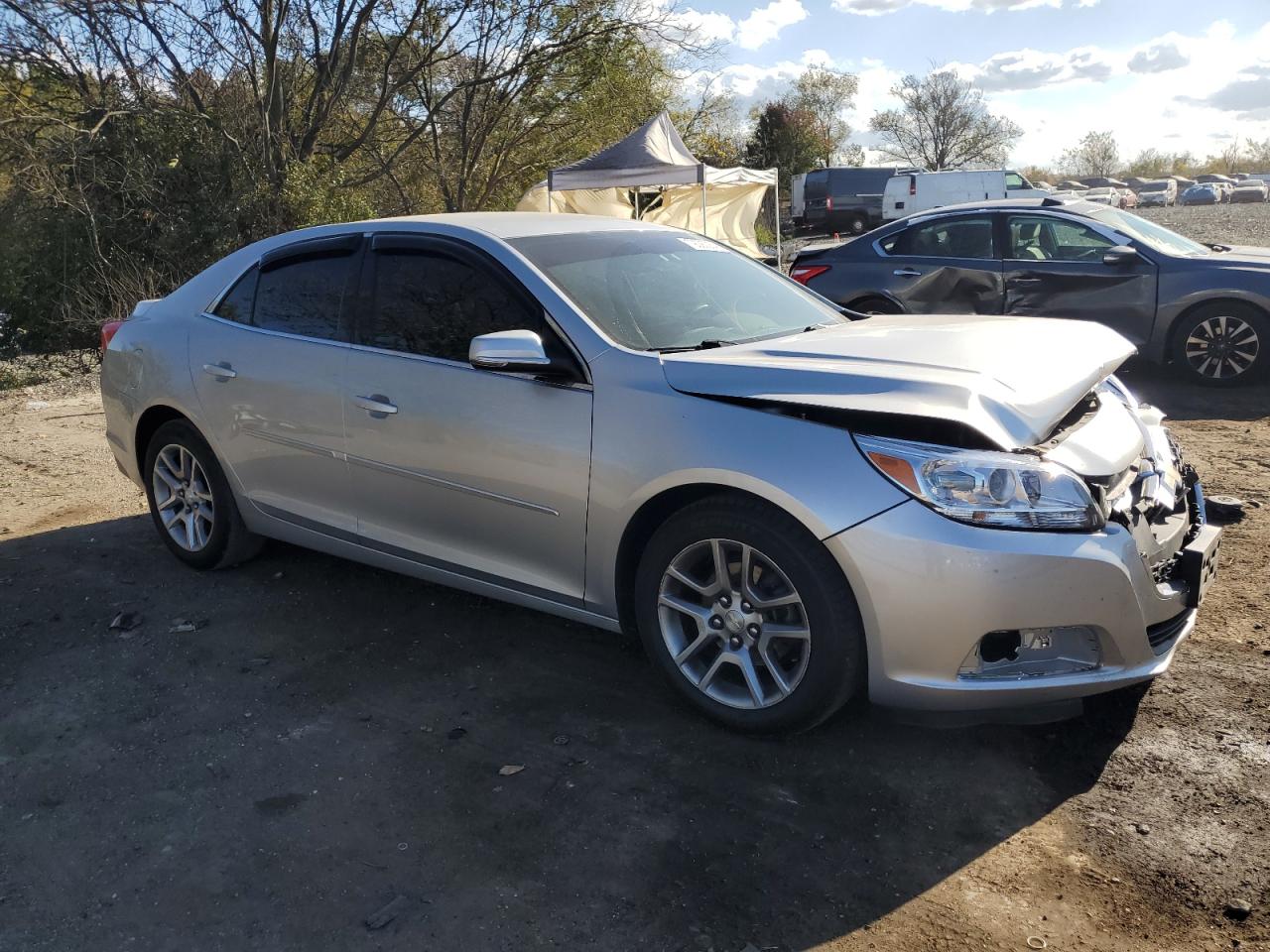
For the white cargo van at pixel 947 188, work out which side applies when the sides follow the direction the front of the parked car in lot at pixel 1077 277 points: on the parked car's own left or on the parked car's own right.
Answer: on the parked car's own left

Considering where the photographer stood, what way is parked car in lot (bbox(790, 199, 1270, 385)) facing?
facing to the right of the viewer

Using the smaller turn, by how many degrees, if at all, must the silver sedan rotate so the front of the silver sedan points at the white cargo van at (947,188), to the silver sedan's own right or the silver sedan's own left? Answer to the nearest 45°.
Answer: approximately 135° to the silver sedan's own left

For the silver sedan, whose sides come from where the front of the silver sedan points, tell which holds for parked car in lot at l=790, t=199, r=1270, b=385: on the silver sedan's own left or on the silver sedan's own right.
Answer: on the silver sedan's own left

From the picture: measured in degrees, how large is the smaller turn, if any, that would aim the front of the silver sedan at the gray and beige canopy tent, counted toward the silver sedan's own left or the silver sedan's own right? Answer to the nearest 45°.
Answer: approximately 135° to the silver sedan's own left

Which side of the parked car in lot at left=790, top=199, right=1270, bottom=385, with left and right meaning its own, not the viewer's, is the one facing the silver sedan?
right

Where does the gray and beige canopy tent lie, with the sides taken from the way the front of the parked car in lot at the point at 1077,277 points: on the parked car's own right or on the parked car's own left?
on the parked car's own left
